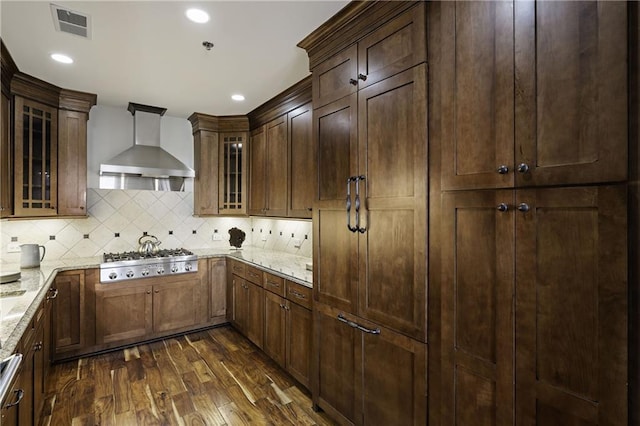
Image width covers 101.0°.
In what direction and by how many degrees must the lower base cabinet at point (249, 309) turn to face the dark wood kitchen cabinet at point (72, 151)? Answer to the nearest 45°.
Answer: approximately 45° to its right

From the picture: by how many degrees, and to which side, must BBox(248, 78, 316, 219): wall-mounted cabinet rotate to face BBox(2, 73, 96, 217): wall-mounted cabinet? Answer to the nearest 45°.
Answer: approximately 45° to its right

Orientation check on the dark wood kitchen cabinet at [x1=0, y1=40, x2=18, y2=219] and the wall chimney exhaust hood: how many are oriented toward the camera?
1

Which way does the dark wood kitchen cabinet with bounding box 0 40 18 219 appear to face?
to the viewer's right

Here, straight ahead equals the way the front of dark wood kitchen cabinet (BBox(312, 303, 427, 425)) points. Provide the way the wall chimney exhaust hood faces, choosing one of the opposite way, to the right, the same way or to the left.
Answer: to the left

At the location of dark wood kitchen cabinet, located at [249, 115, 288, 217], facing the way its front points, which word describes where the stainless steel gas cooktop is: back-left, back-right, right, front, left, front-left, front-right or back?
front-right

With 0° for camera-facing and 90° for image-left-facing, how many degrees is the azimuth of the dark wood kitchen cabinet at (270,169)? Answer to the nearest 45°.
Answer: approximately 45°

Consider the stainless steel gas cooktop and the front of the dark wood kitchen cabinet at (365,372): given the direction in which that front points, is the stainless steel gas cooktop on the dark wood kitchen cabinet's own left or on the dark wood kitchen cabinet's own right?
on the dark wood kitchen cabinet's own right
